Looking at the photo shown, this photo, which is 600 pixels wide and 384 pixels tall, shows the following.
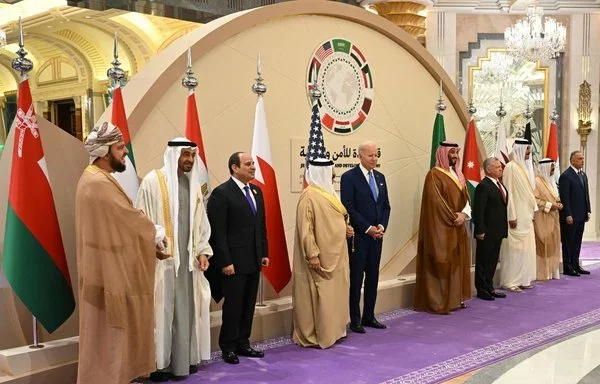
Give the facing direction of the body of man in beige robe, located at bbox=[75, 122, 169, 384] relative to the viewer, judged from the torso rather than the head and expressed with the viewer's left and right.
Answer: facing to the right of the viewer

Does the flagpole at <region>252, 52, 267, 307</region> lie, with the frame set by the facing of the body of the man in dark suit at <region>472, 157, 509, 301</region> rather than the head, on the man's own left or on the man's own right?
on the man's own right

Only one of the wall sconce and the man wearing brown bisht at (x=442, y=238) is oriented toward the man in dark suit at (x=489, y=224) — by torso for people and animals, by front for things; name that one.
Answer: the wall sconce

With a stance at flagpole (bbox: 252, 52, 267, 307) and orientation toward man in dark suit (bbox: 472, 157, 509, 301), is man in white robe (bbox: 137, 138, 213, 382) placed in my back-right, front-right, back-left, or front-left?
back-right

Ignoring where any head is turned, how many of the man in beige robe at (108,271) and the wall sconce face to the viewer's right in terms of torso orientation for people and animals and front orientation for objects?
1
